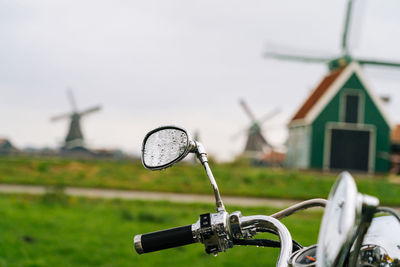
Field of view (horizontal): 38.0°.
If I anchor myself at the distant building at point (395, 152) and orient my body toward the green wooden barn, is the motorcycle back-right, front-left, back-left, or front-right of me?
front-left

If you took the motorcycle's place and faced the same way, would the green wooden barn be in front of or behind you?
in front

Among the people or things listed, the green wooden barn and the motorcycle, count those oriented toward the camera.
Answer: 1

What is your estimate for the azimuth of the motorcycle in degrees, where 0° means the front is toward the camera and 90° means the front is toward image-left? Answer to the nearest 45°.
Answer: approximately 225°

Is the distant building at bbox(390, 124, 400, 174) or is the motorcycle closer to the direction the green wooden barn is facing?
the motorcycle

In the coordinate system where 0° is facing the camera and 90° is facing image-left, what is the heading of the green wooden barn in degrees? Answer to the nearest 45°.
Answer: approximately 0°

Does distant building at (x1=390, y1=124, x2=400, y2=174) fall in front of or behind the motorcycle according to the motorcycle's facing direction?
in front

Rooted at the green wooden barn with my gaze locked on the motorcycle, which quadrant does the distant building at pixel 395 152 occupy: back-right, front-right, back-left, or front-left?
back-left

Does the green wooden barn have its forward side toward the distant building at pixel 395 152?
no

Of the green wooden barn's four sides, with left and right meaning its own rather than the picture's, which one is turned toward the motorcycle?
front

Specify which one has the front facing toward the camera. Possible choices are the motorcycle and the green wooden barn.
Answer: the green wooden barn
